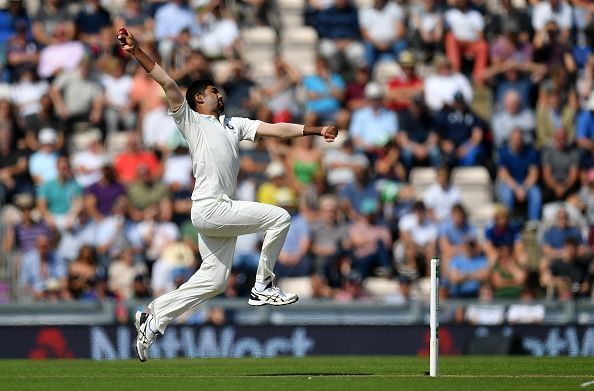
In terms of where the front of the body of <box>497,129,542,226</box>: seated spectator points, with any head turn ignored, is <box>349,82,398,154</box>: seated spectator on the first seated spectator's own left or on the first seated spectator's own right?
on the first seated spectator's own right

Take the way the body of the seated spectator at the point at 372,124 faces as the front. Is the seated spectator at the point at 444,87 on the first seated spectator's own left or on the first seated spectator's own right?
on the first seated spectator's own left

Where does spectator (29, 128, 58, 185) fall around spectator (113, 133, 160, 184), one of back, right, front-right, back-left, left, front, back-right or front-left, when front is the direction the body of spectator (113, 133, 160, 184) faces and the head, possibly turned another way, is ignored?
right

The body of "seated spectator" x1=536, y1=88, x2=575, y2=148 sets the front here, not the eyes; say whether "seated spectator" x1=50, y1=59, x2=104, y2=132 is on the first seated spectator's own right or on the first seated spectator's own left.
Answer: on the first seated spectator's own right

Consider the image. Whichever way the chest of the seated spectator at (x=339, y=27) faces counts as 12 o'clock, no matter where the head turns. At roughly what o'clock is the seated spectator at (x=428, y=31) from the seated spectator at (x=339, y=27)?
the seated spectator at (x=428, y=31) is roughly at 9 o'clock from the seated spectator at (x=339, y=27).

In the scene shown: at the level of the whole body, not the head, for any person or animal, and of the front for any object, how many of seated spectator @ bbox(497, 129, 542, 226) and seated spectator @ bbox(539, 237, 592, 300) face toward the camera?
2

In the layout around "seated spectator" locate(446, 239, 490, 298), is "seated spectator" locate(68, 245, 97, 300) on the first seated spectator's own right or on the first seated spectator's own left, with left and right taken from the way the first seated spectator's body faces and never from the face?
on the first seated spectator's own right

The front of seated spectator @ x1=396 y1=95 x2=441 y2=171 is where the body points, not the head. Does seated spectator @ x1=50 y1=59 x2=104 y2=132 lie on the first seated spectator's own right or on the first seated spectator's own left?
on the first seated spectator's own right
